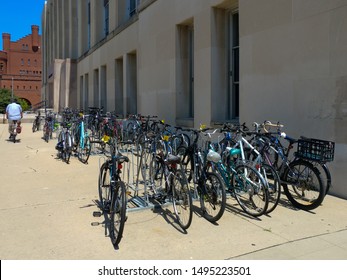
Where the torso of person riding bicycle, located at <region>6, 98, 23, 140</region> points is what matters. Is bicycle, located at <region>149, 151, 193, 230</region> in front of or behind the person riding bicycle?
behind

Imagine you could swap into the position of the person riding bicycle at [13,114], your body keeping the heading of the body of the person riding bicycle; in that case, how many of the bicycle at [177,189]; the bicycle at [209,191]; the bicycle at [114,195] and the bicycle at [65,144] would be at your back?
4

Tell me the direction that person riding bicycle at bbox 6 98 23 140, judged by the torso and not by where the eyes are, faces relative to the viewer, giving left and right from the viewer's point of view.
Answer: facing away from the viewer

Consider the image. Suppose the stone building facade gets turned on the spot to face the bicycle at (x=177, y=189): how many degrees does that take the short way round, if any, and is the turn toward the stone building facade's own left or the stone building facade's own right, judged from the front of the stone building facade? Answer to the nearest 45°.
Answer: approximately 45° to the stone building facade's own left

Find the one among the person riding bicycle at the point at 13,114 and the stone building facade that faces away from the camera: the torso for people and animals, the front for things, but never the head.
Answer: the person riding bicycle

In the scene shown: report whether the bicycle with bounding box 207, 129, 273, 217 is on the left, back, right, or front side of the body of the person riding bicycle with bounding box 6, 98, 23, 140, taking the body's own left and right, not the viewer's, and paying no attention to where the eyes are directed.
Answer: back

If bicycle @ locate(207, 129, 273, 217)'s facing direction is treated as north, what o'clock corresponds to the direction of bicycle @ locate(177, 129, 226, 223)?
bicycle @ locate(177, 129, 226, 223) is roughly at 9 o'clock from bicycle @ locate(207, 129, 273, 217).

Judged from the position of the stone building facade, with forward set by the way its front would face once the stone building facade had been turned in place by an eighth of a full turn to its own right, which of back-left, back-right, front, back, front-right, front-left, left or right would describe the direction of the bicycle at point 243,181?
left

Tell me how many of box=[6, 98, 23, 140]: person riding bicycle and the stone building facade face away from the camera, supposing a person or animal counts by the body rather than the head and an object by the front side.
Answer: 1

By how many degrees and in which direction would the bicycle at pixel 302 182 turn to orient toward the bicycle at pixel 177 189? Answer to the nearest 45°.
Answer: approximately 90° to its left

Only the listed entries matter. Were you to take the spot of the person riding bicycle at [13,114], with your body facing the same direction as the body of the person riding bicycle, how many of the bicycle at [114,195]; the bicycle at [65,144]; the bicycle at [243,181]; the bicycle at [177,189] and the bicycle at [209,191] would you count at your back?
5
